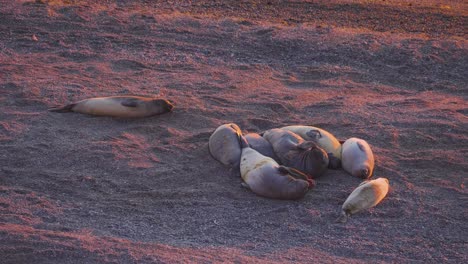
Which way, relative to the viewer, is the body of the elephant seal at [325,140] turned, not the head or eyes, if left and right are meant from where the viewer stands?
facing the viewer and to the right of the viewer

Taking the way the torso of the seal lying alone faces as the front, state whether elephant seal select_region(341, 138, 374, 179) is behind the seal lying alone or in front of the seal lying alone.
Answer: in front

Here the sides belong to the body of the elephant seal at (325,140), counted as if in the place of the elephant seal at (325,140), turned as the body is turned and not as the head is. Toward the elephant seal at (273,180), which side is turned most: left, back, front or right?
right

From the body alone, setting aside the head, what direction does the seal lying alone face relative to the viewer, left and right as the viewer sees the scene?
facing to the right of the viewer

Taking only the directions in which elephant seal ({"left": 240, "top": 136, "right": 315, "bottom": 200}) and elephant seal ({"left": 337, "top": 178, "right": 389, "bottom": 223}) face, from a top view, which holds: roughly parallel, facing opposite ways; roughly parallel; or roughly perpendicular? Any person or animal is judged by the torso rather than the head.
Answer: roughly perpendicular

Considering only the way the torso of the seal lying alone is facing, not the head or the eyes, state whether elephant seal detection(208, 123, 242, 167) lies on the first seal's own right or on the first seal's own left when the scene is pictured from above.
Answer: on the first seal's own right

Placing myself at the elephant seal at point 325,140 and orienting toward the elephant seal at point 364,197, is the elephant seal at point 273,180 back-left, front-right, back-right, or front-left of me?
front-right

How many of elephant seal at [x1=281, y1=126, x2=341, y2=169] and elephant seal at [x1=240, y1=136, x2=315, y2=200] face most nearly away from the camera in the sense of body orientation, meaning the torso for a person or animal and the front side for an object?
0

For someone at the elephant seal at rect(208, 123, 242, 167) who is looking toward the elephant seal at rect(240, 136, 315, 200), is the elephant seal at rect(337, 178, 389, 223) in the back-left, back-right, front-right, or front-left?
front-left

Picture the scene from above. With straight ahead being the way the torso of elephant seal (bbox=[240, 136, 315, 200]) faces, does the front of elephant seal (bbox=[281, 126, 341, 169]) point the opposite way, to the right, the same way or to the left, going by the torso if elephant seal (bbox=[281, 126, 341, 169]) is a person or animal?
the same way

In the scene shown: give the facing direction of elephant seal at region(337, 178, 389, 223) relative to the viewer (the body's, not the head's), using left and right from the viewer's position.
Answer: facing away from the viewer and to the right of the viewer
